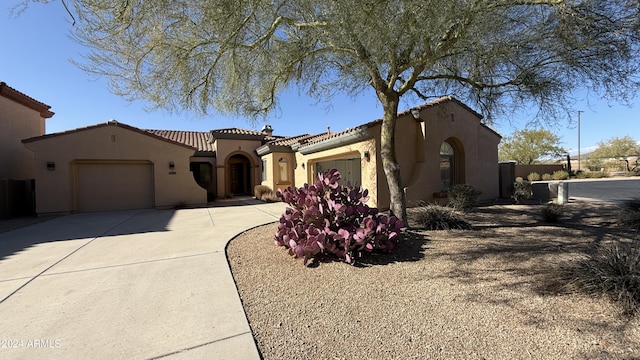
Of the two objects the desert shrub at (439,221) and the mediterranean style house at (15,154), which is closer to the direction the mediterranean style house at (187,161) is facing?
the desert shrub

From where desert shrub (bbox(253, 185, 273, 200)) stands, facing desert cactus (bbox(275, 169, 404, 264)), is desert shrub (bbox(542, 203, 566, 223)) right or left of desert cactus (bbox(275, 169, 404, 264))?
left

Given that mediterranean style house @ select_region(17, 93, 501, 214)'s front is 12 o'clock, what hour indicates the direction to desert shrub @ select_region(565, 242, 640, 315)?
The desert shrub is roughly at 11 o'clock from the mediterranean style house.

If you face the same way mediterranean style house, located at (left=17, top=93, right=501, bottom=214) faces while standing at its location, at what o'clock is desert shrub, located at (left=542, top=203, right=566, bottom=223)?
The desert shrub is roughly at 10 o'clock from the mediterranean style house.

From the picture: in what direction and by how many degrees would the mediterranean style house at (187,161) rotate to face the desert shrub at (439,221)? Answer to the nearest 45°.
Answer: approximately 45° to its left

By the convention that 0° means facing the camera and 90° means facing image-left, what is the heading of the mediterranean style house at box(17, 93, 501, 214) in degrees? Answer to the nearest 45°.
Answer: approximately 0°

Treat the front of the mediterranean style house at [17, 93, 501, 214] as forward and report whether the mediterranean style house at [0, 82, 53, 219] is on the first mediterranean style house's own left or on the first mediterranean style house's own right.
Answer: on the first mediterranean style house's own right

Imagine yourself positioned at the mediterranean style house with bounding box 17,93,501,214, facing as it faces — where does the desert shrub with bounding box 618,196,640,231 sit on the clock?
The desert shrub is roughly at 10 o'clock from the mediterranean style house.

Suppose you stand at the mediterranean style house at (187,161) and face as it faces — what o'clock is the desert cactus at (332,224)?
The desert cactus is roughly at 11 o'clock from the mediterranean style house.

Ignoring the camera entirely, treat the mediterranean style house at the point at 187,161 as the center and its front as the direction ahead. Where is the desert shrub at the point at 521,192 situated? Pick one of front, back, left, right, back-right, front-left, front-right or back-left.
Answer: left

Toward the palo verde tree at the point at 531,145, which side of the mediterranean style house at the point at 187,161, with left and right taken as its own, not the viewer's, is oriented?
left
